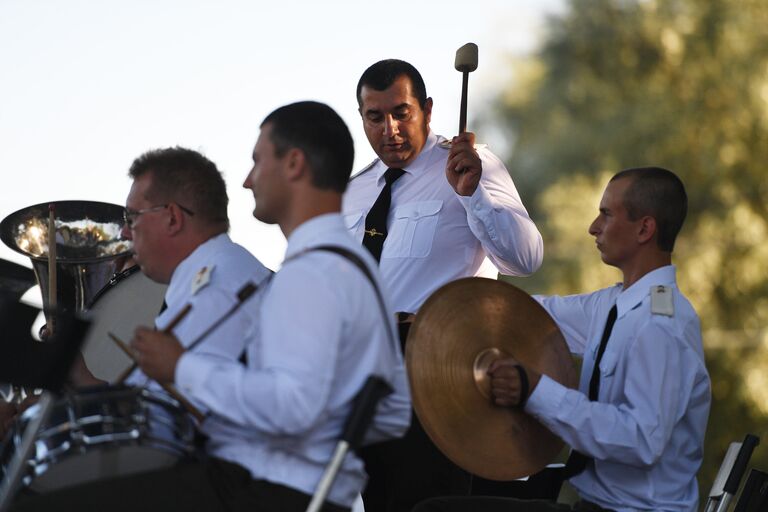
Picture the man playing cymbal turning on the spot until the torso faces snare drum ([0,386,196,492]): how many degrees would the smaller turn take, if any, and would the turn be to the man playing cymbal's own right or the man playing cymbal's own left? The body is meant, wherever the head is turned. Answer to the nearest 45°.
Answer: approximately 45° to the man playing cymbal's own left

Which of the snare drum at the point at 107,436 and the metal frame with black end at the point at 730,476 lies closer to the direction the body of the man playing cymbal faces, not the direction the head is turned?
the snare drum

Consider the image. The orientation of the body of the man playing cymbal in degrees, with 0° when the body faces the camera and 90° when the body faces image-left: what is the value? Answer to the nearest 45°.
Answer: approximately 90°

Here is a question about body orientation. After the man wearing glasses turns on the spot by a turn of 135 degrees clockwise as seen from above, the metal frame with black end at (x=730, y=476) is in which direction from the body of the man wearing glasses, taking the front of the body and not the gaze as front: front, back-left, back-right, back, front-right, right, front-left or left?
front-right

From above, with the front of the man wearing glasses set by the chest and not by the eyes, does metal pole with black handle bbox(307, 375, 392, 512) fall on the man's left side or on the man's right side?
on the man's left side

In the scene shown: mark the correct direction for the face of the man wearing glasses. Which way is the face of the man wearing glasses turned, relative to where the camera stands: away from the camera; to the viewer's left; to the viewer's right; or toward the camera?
to the viewer's left

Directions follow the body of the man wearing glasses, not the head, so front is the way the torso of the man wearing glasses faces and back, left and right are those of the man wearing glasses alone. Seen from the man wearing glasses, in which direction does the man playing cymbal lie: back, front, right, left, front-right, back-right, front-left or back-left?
back

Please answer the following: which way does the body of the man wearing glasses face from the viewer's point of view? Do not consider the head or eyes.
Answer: to the viewer's left

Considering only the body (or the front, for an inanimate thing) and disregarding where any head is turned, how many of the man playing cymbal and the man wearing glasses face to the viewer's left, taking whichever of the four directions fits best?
2

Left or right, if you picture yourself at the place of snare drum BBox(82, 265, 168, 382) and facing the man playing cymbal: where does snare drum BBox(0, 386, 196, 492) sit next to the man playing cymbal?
right
